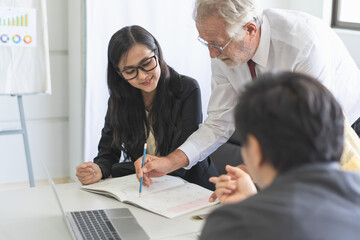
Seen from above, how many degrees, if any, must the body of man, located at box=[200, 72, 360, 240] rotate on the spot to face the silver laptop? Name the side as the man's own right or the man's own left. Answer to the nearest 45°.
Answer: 0° — they already face it

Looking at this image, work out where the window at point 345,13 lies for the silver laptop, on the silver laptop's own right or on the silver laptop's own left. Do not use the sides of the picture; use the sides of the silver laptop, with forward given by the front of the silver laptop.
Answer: on the silver laptop's own left

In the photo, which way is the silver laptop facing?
to the viewer's right

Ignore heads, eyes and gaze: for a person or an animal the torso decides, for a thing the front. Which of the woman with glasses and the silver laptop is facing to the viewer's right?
the silver laptop

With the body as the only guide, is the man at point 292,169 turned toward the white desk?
yes

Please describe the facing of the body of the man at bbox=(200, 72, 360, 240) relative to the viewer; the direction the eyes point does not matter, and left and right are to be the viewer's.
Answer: facing away from the viewer and to the left of the viewer
